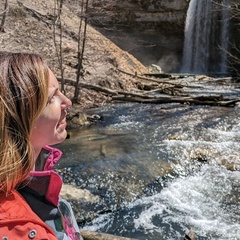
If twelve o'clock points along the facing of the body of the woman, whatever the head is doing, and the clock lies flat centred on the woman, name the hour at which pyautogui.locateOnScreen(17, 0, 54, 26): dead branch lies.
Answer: The dead branch is roughly at 9 o'clock from the woman.

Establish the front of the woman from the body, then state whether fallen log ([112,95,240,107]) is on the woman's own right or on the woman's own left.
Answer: on the woman's own left

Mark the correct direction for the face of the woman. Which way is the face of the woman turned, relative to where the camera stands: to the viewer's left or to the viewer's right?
to the viewer's right

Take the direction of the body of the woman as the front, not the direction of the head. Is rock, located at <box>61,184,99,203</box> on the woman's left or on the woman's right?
on the woman's left

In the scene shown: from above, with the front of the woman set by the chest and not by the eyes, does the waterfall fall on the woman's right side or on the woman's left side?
on the woman's left side

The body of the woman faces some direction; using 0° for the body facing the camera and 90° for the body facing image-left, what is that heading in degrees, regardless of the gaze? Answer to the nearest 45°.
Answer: approximately 270°
